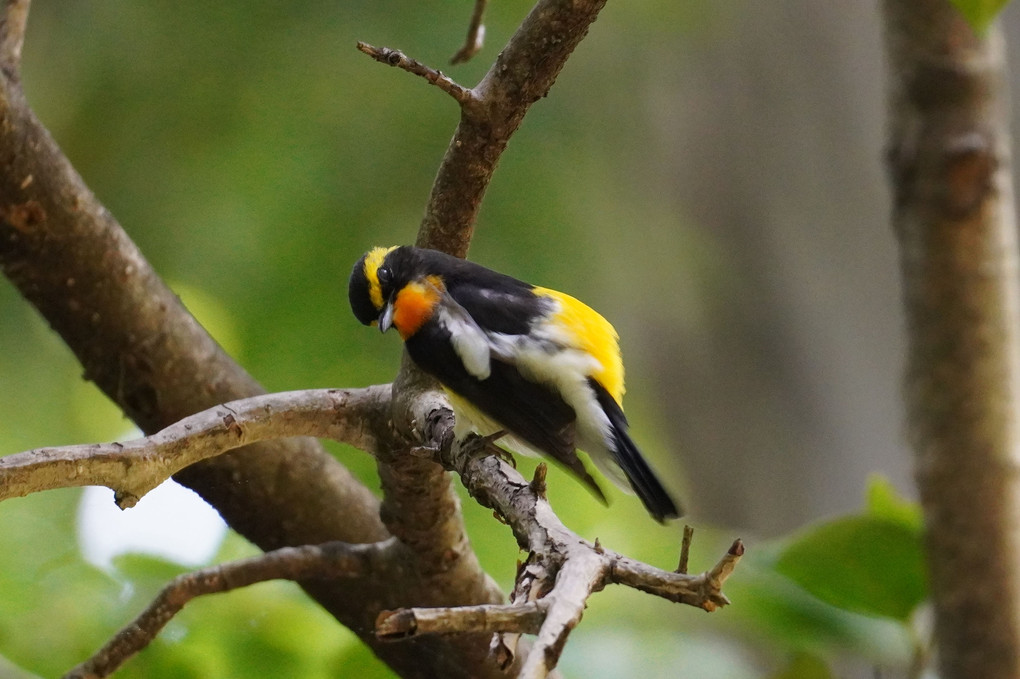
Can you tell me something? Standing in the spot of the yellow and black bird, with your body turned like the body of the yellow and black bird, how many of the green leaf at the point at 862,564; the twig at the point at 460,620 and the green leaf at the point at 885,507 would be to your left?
1

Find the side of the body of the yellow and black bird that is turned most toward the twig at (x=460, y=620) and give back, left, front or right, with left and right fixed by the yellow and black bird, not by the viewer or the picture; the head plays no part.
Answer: left

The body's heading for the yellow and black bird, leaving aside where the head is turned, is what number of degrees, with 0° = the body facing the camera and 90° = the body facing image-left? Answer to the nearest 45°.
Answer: approximately 90°
